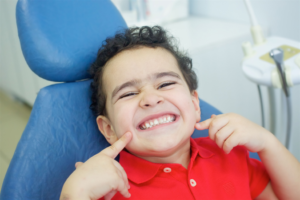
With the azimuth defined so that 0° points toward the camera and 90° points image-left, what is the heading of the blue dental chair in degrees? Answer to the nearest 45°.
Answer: approximately 315°

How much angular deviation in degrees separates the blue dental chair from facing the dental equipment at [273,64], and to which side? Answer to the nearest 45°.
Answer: approximately 45° to its left

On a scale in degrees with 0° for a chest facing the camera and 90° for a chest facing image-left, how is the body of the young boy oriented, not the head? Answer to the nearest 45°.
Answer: approximately 0°
